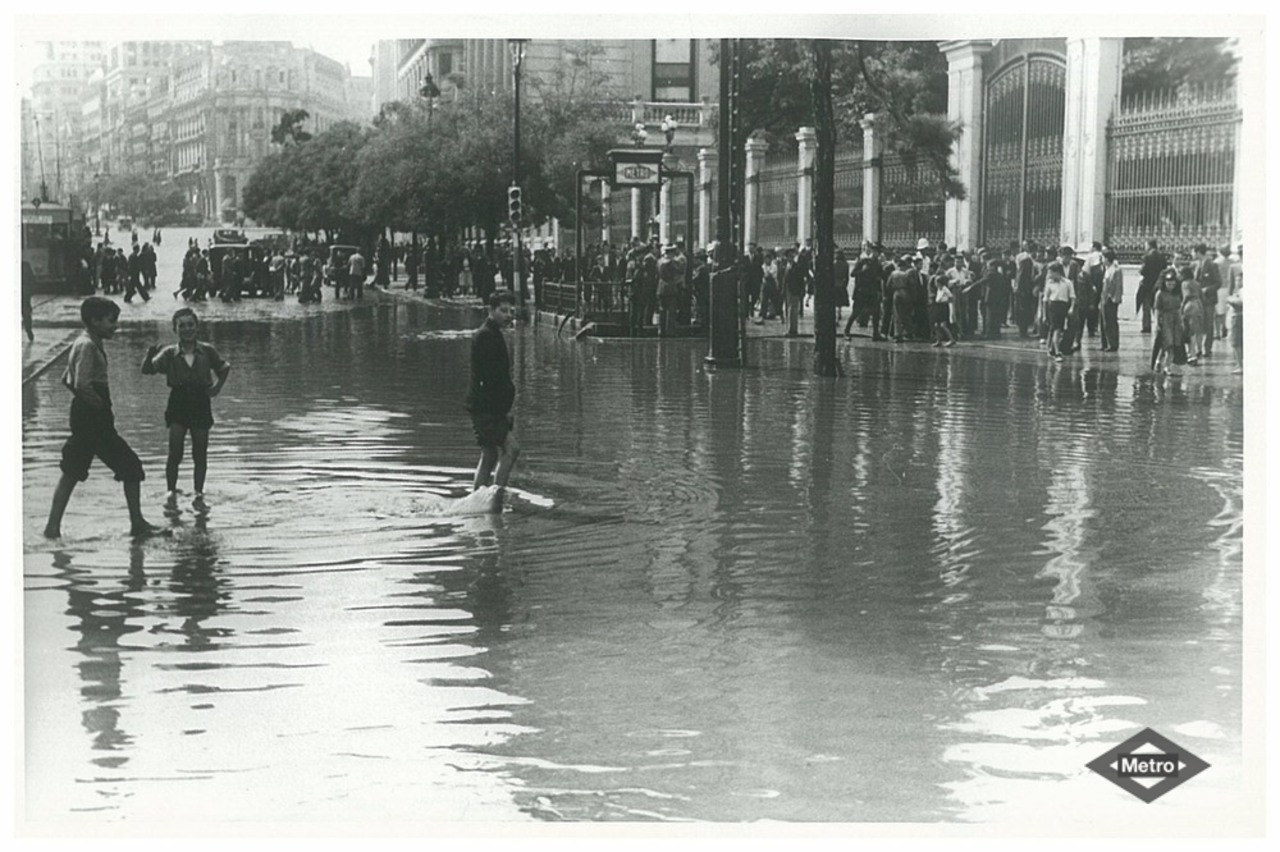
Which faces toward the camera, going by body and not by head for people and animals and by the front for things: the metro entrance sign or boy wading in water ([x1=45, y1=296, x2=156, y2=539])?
the metro entrance sign

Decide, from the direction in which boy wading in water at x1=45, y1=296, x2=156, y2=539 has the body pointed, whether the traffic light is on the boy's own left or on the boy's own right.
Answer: on the boy's own left

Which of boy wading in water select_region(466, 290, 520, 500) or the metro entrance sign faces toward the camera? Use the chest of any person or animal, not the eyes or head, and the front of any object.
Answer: the metro entrance sign

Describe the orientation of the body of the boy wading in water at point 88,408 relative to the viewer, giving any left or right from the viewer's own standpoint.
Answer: facing to the right of the viewer

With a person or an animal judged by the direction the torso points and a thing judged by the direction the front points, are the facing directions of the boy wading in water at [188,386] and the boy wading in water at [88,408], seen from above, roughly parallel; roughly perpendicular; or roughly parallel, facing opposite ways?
roughly perpendicular

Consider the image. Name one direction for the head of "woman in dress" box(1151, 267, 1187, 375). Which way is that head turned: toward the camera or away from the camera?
toward the camera

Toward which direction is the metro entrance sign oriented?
toward the camera

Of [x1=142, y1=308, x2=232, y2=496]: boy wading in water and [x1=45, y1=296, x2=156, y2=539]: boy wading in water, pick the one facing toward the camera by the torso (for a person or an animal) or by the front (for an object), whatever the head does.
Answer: [x1=142, y1=308, x2=232, y2=496]: boy wading in water
